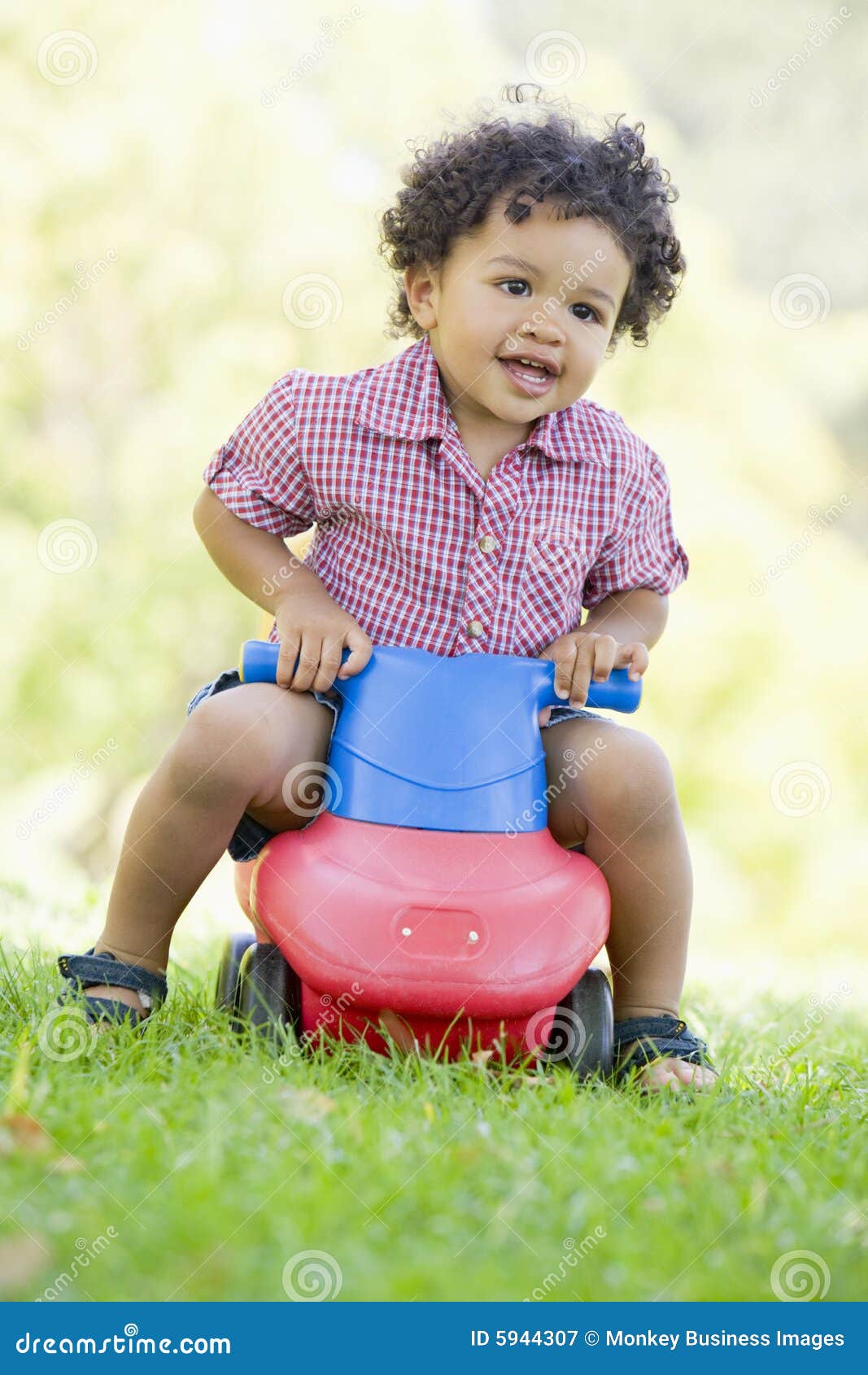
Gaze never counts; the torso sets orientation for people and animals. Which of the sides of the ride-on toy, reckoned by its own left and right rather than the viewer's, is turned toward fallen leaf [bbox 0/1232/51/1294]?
front

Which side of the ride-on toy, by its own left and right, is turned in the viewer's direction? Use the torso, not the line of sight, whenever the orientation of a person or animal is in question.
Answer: front
